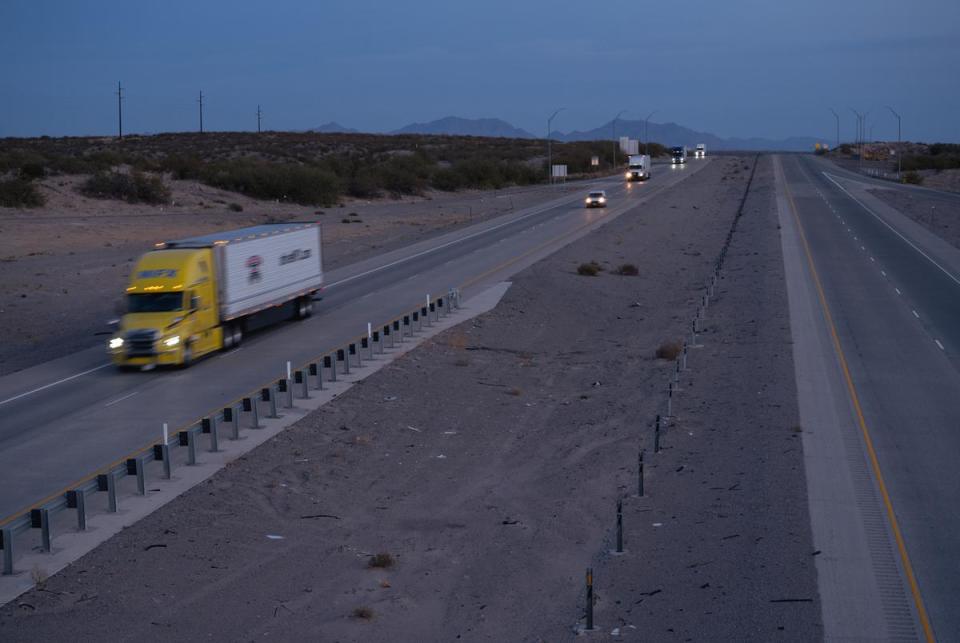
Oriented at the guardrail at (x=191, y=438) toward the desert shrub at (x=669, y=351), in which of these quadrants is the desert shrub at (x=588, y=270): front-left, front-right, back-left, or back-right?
front-left

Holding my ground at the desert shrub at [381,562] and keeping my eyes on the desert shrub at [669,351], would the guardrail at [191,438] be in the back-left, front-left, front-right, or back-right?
front-left

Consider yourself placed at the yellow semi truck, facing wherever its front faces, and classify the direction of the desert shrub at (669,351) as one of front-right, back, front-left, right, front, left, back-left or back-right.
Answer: back-left

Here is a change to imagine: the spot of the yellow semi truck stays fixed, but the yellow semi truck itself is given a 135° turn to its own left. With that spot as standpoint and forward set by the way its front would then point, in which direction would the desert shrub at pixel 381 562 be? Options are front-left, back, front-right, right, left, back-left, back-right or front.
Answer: right

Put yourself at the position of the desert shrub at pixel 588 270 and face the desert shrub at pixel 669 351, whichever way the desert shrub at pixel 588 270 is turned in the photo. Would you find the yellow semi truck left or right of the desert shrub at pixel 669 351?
right

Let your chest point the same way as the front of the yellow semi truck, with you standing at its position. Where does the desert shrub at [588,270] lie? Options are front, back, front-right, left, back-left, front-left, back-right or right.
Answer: back

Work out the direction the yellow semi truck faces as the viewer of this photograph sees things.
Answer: facing the viewer and to the left of the viewer
